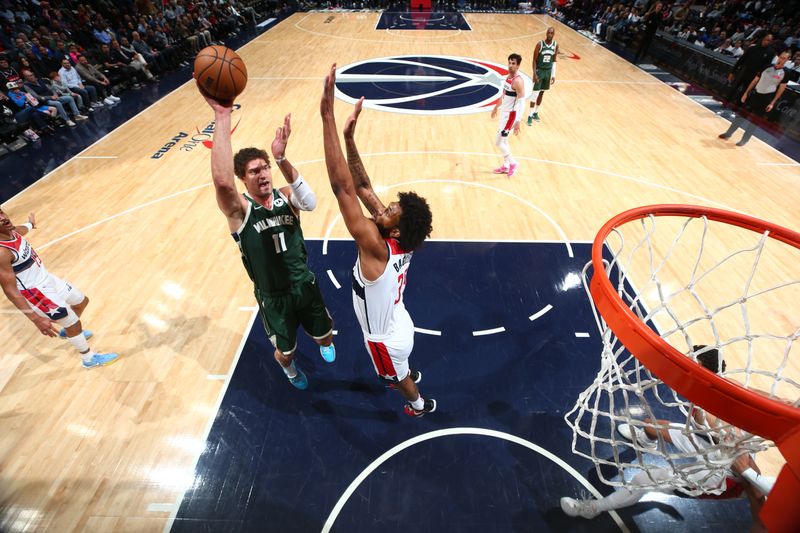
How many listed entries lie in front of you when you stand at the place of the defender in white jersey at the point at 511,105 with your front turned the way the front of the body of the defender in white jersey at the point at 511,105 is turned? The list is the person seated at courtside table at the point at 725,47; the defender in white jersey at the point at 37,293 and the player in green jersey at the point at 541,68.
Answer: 1

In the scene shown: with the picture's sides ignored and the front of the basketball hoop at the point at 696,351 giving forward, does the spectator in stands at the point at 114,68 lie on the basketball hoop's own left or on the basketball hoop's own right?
on the basketball hoop's own left

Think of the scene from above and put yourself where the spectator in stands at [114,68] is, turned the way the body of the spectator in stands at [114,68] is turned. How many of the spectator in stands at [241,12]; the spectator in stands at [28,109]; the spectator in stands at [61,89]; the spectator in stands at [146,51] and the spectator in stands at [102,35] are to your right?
2

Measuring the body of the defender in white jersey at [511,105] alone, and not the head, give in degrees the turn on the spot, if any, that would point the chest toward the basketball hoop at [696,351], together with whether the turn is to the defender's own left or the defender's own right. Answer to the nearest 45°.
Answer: approximately 45° to the defender's own left

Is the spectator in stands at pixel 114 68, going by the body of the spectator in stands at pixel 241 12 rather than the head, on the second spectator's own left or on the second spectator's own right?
on the second spectator's own right

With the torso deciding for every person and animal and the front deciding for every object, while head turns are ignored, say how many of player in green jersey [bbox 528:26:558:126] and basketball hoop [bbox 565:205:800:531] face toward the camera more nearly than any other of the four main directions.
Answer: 1

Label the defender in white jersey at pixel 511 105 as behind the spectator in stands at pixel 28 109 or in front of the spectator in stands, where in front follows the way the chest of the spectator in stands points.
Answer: in front

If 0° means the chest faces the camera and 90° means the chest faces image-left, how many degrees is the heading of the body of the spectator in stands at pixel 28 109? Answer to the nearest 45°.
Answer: approximately 315°

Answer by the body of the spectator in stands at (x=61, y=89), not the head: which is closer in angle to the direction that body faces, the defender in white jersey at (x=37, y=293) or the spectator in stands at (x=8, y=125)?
the defender in white jersey

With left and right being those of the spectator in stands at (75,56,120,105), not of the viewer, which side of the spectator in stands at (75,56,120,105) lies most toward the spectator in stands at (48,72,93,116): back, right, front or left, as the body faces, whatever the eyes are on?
right

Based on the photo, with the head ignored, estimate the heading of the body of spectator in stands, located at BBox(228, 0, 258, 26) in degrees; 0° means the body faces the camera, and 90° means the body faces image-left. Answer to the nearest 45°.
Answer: approximately 315°

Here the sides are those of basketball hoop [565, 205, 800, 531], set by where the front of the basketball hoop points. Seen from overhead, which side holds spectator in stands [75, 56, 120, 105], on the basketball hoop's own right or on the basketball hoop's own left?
on the basketball hoop's own left

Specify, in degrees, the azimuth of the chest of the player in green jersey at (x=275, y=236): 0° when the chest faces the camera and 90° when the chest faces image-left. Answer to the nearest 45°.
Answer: approximately 315°

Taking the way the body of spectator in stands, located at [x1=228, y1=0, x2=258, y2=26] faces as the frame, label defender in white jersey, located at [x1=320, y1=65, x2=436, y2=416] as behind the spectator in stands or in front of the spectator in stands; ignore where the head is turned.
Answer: in front

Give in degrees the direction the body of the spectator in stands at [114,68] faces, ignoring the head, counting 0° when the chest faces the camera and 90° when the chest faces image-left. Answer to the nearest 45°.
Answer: approximately 315°
